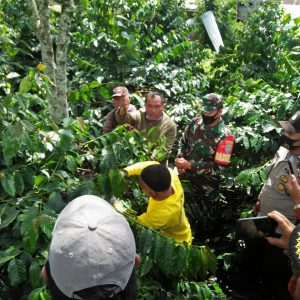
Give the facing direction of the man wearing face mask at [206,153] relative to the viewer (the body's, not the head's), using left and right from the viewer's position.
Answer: facing the viewer and to the left of the viewer

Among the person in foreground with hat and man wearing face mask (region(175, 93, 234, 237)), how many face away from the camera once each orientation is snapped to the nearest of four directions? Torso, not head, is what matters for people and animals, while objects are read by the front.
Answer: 1

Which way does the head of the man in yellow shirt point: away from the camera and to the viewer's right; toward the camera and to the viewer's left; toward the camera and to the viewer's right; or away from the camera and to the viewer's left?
away from the camera and to the viewer's left

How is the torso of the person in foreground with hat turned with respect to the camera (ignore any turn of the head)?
away from the camera

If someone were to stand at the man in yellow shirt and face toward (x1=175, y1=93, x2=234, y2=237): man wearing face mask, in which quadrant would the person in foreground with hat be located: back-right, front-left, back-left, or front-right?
back-right

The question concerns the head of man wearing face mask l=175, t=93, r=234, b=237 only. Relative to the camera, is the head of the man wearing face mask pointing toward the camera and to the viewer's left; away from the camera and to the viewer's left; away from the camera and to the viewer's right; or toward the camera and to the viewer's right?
toward the camera and to the viewer's left

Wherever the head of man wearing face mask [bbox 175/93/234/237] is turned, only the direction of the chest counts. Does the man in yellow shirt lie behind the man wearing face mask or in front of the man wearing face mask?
in front

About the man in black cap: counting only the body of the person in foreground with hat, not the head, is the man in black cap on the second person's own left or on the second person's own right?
on the second person's own right

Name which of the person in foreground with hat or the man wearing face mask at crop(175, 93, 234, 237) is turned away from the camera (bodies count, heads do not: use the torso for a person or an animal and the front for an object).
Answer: the person in foreground with hat

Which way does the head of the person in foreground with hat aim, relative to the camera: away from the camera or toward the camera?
away from the camera
